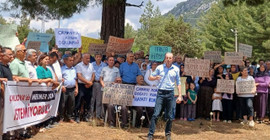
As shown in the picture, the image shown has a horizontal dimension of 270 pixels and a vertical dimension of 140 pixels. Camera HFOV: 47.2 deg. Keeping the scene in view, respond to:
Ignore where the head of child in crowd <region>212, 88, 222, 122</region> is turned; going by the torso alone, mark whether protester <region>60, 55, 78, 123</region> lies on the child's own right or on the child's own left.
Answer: on the child's own right

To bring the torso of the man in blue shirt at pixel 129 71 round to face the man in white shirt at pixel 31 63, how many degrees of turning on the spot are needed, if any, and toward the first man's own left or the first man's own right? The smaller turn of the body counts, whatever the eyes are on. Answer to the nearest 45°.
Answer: approximately 45° to the first man's own right

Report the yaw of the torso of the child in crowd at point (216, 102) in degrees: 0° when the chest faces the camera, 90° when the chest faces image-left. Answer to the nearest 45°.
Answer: approximately 0°

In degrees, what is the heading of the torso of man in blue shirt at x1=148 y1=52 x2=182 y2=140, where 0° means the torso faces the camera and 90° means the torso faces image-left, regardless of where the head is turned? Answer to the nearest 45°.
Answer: approximately 0°

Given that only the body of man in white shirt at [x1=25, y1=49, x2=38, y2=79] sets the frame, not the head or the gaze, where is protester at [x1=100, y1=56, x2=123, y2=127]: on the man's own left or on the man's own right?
on the man's own left

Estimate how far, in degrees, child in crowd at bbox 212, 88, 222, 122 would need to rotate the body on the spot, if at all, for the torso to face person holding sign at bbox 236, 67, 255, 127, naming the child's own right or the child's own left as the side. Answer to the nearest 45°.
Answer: approximately 90° to the child's own left

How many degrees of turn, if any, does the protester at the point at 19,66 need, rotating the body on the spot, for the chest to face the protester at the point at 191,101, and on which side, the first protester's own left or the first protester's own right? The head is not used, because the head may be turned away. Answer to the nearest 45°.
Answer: approximately 45° to the first protester's own left

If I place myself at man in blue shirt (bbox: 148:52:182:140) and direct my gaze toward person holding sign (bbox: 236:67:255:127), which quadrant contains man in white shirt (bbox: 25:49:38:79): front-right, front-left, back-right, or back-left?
back-left

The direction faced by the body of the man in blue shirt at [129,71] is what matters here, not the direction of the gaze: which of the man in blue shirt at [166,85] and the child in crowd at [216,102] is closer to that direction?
the man in blue shirt
